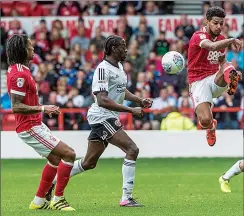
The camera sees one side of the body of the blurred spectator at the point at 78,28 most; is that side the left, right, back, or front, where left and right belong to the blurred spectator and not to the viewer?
front

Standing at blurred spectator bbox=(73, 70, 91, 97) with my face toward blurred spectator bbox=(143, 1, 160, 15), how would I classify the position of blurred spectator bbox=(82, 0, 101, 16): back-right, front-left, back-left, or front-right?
front-left

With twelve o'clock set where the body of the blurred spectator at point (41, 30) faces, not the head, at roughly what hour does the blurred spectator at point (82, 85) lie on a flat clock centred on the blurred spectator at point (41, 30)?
the blurred spectator at point (82, 85) is roughly at 11 o'clock from the blurred spectator at point (41, 30).

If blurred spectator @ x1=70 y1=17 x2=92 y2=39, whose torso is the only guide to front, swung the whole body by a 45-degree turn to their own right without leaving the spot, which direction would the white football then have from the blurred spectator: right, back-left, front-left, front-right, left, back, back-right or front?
front-left

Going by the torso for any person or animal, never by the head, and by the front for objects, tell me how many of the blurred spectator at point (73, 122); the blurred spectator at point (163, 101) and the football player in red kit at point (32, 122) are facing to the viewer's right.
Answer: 1

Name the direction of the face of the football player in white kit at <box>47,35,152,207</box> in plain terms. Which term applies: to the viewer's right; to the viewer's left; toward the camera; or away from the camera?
to the viewer's right

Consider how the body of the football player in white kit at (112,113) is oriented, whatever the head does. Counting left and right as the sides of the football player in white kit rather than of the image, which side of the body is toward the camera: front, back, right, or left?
right

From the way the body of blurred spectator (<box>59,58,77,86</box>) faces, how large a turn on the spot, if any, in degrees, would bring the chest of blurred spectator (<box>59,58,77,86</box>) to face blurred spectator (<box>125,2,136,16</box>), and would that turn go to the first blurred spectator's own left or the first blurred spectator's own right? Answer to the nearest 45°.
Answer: approximately 135° to the first blurred spectator's own left

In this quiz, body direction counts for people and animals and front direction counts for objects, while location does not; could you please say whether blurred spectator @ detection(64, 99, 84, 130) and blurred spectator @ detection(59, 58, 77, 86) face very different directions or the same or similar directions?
same or similar directions

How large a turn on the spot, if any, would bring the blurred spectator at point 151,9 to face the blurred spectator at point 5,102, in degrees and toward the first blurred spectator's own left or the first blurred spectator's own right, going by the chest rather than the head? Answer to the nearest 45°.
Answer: approximately 45° to the first blurred spectator's own right

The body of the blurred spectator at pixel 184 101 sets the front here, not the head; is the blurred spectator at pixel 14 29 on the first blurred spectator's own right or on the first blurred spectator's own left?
on the first blurred spectator's own right

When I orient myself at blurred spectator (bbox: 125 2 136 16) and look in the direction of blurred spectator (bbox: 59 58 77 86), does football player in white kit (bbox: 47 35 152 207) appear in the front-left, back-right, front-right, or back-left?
front-left

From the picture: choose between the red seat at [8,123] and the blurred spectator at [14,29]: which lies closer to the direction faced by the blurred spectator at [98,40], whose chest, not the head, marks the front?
the red seat

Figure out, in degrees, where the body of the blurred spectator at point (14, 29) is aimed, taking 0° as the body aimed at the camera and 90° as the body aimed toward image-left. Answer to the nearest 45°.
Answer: approximately 0°

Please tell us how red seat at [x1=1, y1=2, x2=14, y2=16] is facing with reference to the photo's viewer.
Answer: facing the viewer
